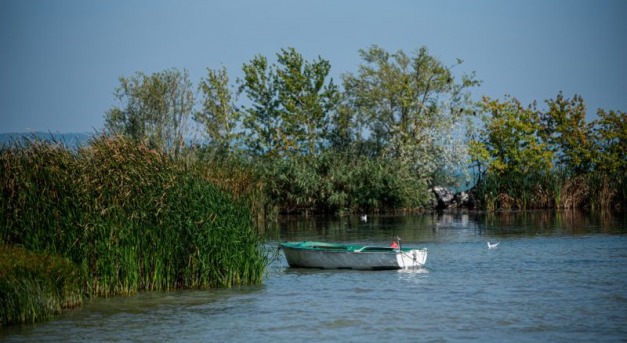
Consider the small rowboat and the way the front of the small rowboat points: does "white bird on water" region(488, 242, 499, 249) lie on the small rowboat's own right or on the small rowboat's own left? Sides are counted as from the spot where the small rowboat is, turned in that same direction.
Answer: on the small rowboat's own right

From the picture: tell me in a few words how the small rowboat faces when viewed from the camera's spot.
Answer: facing away from the viewer and to the left of the viewer
